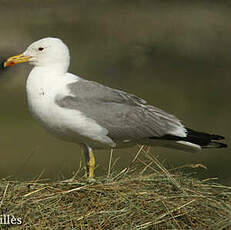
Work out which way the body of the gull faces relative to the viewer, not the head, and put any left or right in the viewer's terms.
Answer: facing to the left of the viewer
